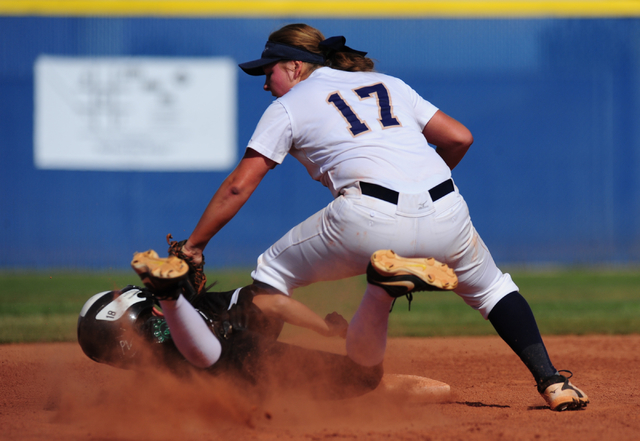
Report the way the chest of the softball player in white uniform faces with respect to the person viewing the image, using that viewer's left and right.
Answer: facing away from the viewer and to the left of the viewer

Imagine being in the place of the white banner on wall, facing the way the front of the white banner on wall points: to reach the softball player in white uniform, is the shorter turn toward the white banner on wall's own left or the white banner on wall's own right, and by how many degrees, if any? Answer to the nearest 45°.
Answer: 0° — it already faces them

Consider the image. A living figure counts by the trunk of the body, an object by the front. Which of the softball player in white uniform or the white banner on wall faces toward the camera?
the white banner on wall

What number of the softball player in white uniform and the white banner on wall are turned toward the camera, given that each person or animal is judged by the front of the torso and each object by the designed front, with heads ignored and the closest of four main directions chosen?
1

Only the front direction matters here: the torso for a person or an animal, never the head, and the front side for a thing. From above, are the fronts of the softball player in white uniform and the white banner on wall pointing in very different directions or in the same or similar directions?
very different directions

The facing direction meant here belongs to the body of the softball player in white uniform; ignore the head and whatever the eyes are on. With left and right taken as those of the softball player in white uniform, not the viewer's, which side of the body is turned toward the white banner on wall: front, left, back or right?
front

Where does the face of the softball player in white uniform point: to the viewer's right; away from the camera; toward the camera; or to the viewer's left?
to the viewer's left

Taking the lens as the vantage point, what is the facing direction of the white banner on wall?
facing the viewer
